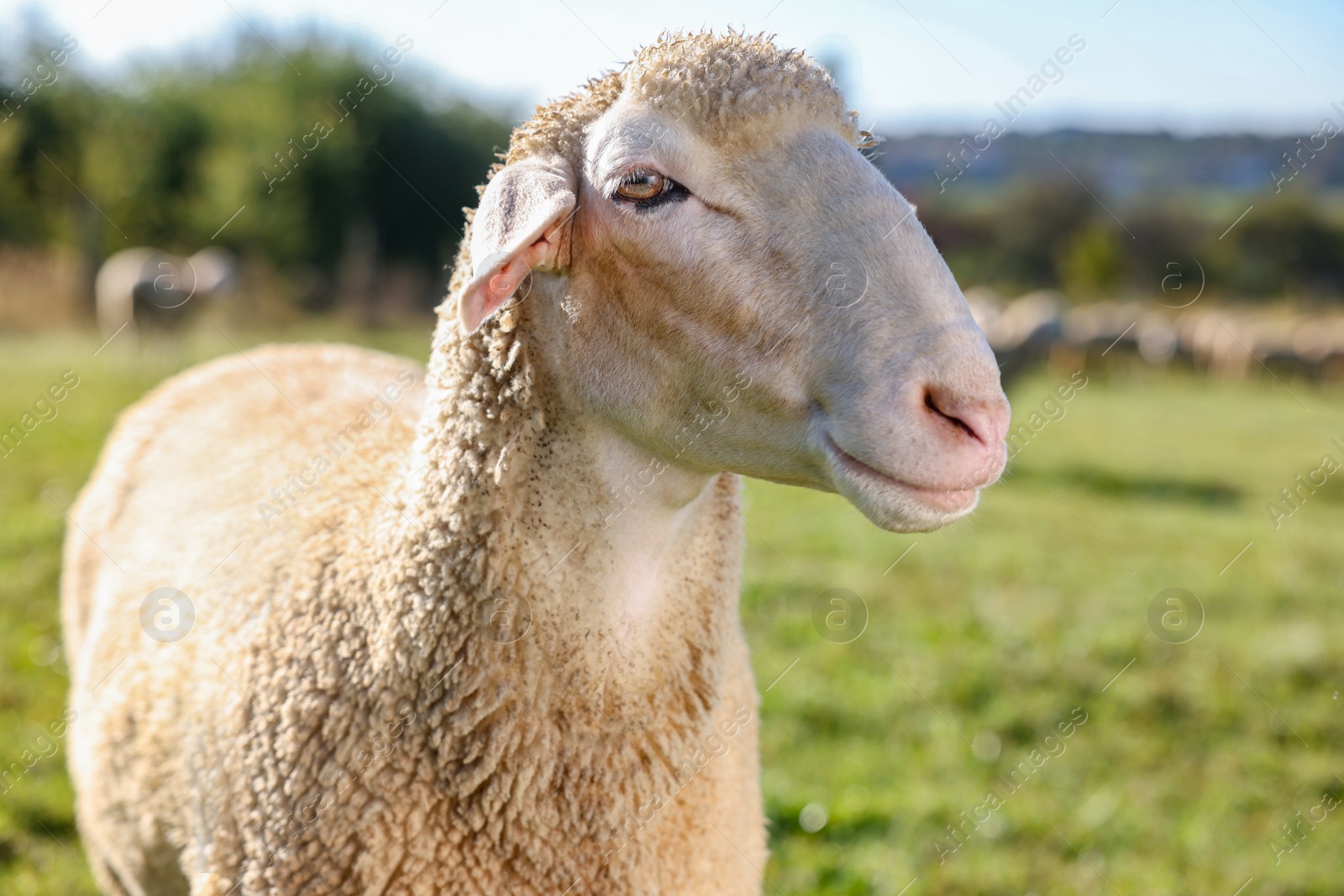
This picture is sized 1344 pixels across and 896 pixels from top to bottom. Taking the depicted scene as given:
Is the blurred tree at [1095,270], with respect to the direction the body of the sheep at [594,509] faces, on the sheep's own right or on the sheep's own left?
on the sheep's own left

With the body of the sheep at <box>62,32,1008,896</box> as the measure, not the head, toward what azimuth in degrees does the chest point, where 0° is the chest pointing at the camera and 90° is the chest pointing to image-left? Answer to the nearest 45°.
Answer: approximately 315°

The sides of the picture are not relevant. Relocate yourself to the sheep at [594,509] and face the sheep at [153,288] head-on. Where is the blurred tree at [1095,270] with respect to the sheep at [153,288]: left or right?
right

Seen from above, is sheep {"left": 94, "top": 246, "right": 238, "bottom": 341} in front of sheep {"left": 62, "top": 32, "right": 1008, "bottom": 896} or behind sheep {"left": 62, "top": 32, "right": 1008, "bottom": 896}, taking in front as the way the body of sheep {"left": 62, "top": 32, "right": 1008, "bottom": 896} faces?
behind
